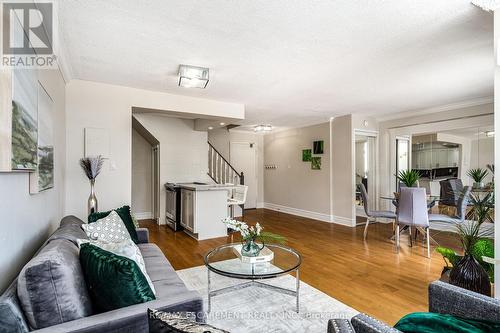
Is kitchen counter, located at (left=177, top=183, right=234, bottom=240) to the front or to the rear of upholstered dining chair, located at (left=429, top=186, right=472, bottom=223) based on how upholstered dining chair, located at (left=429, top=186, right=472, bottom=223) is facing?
to the front

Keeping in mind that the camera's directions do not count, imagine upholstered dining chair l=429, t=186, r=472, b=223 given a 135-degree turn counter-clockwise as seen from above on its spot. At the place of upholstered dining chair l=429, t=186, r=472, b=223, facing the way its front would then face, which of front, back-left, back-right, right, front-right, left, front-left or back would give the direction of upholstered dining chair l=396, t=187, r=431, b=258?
right

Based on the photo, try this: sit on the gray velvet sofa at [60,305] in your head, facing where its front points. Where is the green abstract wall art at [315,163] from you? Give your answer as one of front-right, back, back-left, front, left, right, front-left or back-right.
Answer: front-left

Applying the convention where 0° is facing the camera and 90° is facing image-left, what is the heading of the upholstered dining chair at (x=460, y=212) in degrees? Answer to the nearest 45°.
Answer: approximately 90°

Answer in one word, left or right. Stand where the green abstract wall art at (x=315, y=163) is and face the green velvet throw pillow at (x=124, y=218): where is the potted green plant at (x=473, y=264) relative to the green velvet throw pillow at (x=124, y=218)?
left

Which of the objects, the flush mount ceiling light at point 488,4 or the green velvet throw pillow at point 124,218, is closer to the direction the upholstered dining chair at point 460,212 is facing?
the green velvet throw pillow

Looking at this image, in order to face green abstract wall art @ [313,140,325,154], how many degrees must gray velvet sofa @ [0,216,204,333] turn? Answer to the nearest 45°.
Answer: approximately 45° to its left

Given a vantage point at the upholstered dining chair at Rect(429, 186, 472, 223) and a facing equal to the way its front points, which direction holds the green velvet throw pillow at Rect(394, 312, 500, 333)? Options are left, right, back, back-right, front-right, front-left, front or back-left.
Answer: left

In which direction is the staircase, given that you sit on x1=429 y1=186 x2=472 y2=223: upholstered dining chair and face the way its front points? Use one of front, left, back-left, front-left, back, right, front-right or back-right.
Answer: front

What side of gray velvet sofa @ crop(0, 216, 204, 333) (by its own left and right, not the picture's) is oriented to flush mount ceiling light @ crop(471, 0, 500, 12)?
front

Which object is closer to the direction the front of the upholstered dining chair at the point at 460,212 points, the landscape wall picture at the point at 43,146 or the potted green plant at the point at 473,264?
the landscape wall picture

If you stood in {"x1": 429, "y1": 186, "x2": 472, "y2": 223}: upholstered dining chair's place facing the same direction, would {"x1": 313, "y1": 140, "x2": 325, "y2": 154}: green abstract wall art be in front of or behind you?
in front

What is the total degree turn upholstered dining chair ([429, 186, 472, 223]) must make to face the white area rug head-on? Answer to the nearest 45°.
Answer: approximately 45° to its left

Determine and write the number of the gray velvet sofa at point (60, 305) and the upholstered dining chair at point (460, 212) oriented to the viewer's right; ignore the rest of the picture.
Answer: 1

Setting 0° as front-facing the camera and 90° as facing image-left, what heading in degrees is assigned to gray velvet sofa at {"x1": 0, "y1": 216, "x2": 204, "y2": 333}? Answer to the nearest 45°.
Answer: approximately 270°

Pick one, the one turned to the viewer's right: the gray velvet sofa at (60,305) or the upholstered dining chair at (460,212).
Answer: the gray velvet sofa

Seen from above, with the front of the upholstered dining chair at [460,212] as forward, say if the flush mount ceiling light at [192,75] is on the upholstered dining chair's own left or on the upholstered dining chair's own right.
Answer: on the upholstered dining chair's own left
